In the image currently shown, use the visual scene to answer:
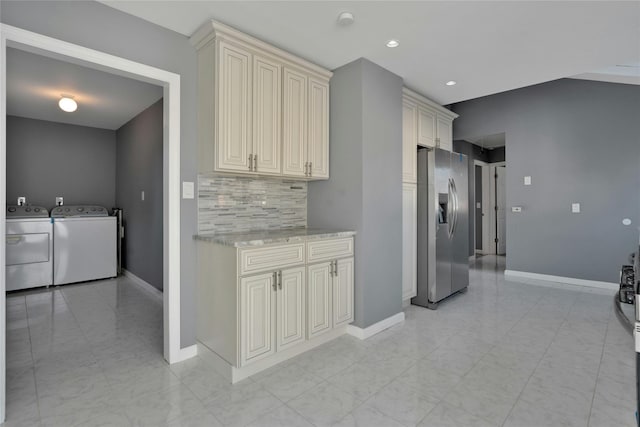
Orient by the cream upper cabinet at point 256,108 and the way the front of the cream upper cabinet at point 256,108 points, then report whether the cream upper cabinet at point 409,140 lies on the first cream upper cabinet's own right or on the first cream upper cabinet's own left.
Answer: on the first cream upper cabinet's own left

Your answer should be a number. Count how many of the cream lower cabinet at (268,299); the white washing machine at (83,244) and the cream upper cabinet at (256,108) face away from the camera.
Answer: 0

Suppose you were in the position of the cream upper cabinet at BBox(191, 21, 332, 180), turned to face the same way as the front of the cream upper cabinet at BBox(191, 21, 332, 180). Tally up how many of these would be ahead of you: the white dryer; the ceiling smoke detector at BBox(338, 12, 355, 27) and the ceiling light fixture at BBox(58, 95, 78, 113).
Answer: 1

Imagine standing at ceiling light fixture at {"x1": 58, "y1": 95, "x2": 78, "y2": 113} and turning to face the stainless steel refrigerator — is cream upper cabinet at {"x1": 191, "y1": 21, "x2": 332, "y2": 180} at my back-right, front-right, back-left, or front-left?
front-right

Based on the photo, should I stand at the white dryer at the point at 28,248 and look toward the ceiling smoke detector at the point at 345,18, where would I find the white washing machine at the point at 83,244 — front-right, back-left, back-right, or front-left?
front-left

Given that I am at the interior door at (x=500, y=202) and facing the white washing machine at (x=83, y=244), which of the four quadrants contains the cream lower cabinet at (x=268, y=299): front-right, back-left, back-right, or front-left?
front-left

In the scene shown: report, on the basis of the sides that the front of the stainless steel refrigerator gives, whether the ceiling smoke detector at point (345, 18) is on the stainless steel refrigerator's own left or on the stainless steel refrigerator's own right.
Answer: on the stainless steel refrigerator's own right

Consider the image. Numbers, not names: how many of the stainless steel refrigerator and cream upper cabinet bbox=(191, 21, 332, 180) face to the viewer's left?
0

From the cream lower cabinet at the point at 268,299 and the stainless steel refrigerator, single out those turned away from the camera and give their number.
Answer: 0

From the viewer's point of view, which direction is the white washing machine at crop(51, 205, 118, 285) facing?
toward the camera

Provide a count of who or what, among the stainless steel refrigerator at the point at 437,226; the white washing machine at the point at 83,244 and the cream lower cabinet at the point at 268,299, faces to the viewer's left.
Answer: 0

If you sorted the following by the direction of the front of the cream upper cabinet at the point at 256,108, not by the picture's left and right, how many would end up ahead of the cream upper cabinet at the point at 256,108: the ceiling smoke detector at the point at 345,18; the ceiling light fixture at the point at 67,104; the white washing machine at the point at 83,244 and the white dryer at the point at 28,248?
1

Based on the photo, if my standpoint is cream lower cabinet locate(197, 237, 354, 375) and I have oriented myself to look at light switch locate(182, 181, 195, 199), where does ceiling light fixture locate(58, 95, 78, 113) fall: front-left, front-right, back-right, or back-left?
front-right

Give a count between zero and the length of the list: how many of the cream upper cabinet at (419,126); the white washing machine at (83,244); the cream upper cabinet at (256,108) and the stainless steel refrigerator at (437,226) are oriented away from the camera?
0

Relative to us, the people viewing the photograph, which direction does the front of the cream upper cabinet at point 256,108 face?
facing the viewer and to the right of the viewer
